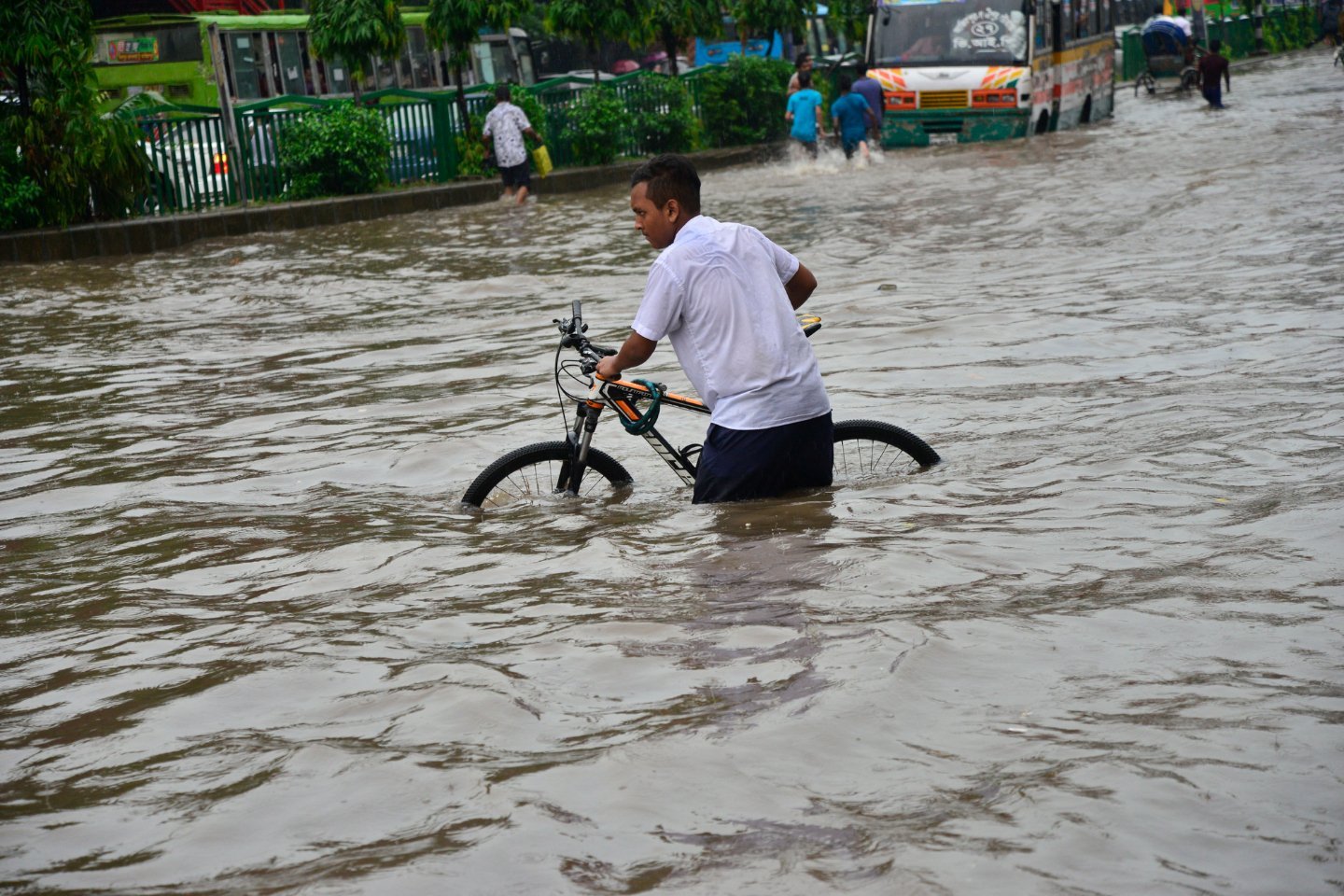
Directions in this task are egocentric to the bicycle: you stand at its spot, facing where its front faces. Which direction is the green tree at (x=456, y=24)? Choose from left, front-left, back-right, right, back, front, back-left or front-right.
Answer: right

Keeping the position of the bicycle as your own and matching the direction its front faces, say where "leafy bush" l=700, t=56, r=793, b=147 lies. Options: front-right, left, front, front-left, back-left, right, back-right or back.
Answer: right

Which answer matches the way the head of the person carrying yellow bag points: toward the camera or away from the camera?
away from the camera

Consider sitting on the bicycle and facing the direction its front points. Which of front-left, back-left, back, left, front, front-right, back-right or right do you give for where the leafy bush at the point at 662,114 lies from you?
right

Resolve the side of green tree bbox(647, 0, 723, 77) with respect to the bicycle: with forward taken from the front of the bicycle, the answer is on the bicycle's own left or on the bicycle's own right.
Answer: on the bicycle's own right

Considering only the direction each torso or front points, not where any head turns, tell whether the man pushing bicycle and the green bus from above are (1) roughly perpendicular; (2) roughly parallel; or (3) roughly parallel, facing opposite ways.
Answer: roughly perpendicular

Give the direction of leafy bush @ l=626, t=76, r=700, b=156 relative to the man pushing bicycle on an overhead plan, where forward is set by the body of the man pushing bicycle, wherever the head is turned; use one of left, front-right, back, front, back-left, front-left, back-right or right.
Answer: front-right

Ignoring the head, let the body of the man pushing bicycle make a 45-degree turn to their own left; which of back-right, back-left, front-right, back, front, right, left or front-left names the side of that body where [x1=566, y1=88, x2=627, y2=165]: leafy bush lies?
right

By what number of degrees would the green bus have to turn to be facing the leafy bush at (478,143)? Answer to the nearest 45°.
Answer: approximately 90° to its right

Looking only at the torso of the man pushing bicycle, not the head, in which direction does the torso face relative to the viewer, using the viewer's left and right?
facing away from the viewer and to the left of the viewer

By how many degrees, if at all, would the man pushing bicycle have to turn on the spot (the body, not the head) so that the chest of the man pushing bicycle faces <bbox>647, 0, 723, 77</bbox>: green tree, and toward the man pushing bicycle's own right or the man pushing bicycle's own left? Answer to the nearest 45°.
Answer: approximately 45° to the man pushing bicycle's own right

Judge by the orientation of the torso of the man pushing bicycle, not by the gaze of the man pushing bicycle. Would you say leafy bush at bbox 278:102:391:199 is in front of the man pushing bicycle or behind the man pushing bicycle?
in front

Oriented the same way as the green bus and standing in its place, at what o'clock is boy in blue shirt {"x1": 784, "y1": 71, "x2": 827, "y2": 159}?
The boy in blue shirt is roughly at 2 o'clock from the green bus.

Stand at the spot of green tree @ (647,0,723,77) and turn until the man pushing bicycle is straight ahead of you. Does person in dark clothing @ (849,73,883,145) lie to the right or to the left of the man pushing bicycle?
left

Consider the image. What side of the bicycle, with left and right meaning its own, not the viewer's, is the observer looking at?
left

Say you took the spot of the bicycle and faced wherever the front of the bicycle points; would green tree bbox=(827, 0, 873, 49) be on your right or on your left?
on your right

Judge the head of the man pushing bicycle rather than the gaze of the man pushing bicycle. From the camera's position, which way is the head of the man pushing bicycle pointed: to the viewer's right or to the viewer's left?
to the viewer's left

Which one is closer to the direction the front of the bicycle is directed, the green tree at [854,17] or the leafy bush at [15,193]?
the leafy bush

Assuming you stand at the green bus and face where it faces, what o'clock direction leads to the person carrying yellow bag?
The person carrying yellow bag is roughly at 3 o'clock from the green bus.
